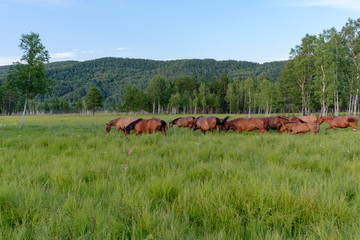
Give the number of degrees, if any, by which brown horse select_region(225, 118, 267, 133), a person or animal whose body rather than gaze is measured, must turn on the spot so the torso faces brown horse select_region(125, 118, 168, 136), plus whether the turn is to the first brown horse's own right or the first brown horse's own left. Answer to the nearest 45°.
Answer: approximately 45° to the first brown horse's own left

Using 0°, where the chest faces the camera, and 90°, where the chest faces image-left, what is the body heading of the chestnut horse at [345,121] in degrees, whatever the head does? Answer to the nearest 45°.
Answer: approximately 90°

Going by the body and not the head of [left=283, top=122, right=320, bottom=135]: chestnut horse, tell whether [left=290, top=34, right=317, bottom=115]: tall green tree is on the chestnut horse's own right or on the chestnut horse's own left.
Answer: on the chestnut horse's own right

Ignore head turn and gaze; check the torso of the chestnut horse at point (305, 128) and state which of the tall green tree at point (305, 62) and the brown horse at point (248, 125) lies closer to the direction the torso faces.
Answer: the brown horse

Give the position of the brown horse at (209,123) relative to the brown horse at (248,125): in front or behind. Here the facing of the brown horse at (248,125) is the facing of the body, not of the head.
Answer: in front

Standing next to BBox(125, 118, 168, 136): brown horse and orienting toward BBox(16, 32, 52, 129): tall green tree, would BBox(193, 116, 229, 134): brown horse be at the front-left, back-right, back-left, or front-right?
back-right

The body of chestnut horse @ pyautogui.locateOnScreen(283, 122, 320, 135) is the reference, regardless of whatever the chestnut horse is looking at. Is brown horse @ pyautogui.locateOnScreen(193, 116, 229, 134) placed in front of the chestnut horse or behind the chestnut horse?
in front

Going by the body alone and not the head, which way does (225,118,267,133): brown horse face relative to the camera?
to the viewer's left

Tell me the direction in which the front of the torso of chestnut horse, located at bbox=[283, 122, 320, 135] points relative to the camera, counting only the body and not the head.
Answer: to the viewer's left

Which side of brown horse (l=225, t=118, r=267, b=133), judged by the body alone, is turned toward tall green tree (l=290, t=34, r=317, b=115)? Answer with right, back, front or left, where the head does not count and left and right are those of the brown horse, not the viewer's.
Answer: right

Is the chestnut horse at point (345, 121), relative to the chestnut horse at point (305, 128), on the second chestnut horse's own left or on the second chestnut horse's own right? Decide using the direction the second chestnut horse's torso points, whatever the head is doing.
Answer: on the second chestnut horse's own right
